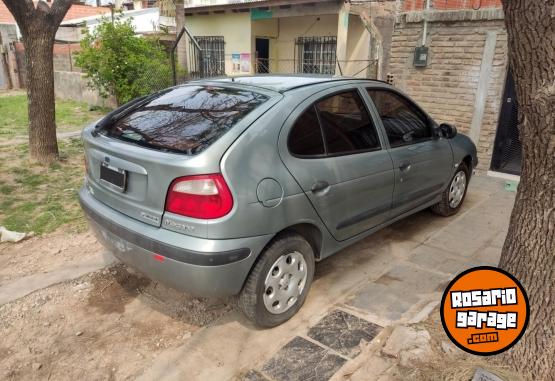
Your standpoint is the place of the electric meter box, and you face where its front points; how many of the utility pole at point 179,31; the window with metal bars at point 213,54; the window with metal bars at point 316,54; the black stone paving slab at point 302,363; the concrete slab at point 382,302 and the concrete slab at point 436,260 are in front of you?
3

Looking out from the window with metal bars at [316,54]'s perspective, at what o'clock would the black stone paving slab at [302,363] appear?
The black stone paving slab is roughly at 12 o'clock from the window with metal bars.

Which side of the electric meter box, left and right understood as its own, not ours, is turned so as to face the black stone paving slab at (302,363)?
front

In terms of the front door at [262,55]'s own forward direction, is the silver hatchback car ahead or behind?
ahead

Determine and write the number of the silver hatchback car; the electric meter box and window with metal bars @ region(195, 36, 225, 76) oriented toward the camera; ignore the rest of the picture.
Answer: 2

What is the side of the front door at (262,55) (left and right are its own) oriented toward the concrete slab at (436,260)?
front

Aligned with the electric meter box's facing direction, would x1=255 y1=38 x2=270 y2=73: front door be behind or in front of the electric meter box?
behind

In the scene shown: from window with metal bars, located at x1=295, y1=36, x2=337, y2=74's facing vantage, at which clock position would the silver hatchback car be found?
The silver hatchback car is roughly at 12 o'clock from the window with metal bars.

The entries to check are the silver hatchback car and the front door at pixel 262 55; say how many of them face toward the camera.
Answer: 1

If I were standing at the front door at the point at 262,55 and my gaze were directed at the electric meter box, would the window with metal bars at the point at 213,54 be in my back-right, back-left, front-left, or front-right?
back-right
